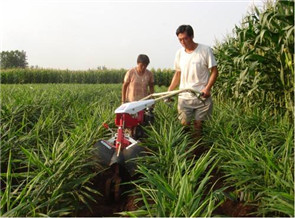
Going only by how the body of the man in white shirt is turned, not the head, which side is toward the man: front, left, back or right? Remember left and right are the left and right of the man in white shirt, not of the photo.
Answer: right

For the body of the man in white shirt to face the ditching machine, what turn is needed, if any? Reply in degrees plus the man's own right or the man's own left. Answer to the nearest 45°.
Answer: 0° — they already face it

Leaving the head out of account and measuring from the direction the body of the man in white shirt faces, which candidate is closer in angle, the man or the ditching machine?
the ditching machine

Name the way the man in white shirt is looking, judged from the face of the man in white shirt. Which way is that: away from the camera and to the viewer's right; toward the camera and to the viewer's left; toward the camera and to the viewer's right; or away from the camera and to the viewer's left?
toward the camera and to the viewer's left

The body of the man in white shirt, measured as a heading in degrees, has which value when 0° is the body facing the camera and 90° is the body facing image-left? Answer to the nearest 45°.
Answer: approximately 45°
